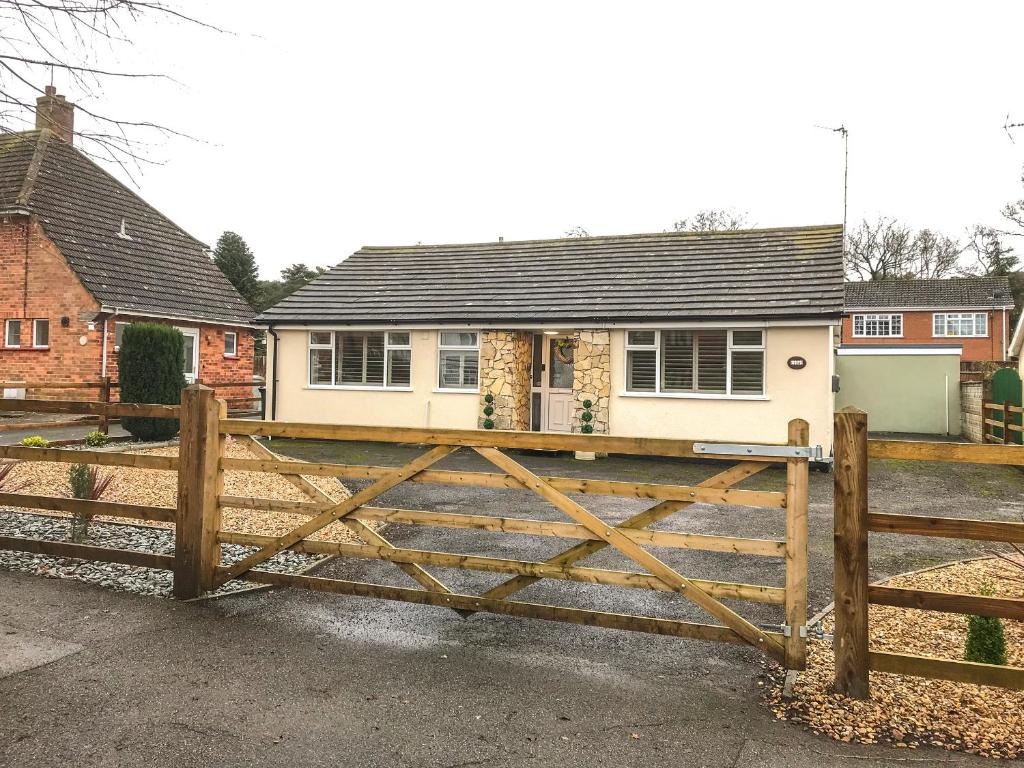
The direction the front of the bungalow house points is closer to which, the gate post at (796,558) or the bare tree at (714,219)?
the gate post

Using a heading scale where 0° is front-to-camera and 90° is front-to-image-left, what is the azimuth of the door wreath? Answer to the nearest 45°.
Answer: approximately 0°

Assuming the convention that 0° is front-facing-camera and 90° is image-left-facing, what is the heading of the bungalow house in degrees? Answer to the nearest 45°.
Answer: approximately 0°

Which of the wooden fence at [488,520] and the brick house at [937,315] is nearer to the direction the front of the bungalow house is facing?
the wooden fence

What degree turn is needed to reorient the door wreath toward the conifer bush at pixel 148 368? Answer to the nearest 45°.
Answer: approximately 90° to its right

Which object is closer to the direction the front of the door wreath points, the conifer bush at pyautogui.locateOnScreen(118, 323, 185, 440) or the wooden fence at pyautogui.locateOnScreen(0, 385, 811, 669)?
the wooden fence

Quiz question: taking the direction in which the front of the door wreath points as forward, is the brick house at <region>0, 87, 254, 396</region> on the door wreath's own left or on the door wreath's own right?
on the door wreath's own right

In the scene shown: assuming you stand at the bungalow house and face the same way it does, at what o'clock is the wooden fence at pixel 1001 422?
The wooden fence is roughly at 9 o'clock from the bungalow house.
